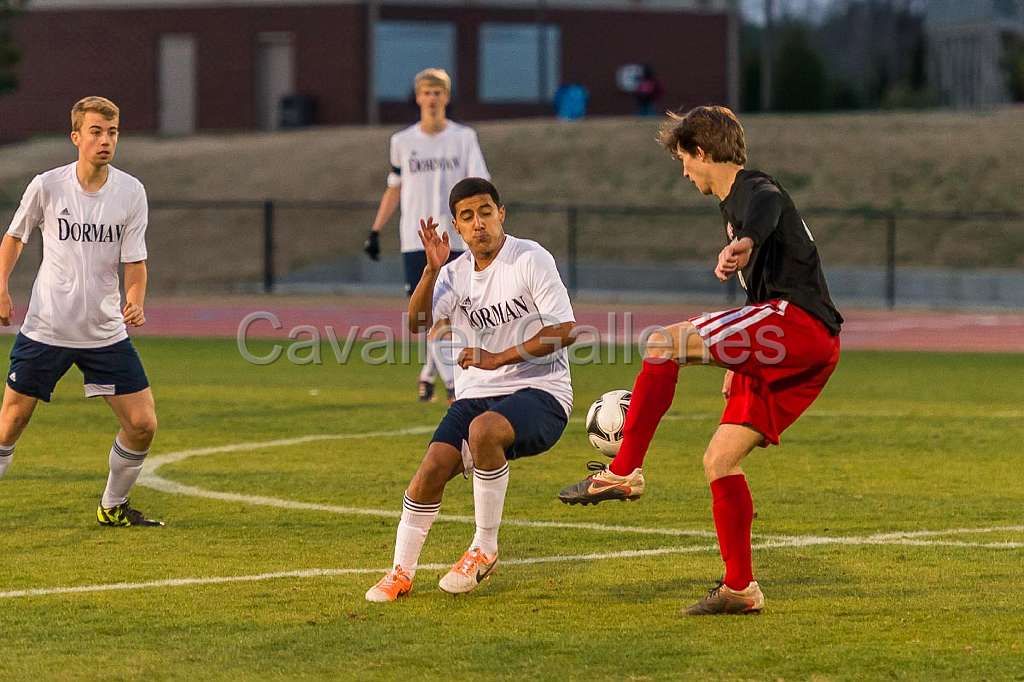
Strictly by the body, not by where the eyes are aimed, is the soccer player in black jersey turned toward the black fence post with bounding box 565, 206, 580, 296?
no

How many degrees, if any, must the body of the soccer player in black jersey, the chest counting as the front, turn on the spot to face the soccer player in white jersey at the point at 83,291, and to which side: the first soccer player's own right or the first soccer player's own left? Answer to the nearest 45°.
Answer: approximately 45° to the first soccer player's own right

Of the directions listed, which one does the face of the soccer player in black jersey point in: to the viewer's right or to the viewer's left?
to the viewer's left

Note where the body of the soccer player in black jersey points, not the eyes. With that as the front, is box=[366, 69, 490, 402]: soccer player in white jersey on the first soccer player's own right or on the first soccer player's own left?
on the first soccer player's own right

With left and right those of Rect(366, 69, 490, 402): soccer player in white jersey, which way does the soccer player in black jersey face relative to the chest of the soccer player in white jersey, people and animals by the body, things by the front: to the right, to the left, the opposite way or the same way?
to the right

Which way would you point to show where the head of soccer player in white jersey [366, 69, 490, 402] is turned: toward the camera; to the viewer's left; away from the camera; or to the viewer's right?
toward the camera

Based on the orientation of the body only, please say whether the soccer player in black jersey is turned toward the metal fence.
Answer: no

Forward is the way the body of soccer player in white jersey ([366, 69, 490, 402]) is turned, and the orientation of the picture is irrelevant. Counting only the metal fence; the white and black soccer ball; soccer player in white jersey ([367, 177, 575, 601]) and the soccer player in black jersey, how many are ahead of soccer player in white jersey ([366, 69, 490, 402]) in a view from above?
3

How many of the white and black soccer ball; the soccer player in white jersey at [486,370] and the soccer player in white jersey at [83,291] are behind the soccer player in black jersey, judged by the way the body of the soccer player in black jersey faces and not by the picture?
0

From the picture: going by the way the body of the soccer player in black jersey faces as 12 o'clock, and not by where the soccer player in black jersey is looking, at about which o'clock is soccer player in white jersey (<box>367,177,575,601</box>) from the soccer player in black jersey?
The soccer player in white jersey is roughly at 1 o'clock from the soccer player in black jersey.

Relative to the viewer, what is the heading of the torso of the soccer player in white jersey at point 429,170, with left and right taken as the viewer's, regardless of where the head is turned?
facing the viewer

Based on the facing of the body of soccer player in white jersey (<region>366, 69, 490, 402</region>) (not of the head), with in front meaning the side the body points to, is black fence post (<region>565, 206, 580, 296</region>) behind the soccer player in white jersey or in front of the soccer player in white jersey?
behind

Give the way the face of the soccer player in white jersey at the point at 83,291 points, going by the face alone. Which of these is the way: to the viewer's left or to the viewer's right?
to the viewer's right

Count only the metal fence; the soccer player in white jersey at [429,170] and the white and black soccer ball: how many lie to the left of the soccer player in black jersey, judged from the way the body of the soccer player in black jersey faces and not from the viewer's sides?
0

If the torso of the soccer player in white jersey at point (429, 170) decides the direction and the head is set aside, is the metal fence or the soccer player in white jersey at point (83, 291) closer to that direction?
the soccer player in white jersey

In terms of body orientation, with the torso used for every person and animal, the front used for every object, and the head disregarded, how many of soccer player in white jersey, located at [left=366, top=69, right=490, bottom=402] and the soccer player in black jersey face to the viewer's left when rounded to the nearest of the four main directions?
1

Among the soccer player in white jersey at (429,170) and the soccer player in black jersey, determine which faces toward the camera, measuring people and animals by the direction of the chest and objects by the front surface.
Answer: the soccer player in white jersey

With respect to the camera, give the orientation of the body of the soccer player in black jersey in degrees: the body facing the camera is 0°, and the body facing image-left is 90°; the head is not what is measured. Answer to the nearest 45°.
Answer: approximately 90°
